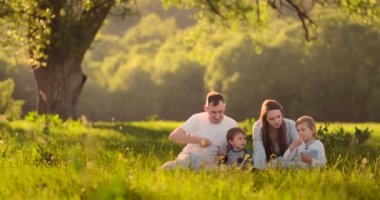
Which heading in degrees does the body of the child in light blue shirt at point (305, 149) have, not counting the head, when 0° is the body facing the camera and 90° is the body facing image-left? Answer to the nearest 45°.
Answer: approximately 45°

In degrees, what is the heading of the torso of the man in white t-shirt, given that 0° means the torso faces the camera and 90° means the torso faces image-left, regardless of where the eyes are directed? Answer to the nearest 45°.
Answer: approximately 0°

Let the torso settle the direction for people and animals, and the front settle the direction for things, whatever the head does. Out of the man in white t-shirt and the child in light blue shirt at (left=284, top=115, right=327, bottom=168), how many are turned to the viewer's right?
0

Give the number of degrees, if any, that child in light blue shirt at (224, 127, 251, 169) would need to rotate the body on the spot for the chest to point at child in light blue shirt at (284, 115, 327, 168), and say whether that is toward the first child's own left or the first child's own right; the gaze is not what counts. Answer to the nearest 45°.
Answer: approximately 45° to the first child's own left

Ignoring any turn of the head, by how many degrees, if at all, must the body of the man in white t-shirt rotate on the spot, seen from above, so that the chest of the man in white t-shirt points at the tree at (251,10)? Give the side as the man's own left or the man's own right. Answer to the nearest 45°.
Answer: approximately 180°

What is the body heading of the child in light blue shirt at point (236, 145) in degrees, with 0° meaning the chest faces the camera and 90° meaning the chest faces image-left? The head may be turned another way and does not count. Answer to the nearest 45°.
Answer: approximately 315°

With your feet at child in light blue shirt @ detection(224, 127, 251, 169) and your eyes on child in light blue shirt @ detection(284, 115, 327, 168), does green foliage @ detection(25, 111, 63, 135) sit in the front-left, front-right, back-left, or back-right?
back-left

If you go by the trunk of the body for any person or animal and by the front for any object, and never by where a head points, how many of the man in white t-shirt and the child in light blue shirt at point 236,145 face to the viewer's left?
0

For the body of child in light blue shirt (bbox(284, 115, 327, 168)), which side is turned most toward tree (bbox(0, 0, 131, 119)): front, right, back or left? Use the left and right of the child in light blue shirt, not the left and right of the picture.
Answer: right

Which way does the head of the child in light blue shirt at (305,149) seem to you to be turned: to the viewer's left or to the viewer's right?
to the viewer's left

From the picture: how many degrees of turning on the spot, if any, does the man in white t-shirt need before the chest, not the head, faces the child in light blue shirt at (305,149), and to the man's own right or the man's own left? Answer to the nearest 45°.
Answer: approximately 90° to the man's own left

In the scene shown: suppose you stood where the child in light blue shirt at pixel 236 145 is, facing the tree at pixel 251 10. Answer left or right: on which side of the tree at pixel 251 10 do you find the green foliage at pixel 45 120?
left
